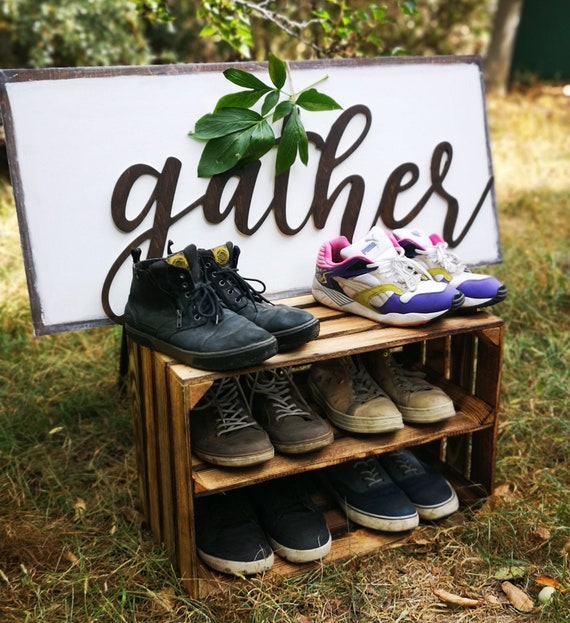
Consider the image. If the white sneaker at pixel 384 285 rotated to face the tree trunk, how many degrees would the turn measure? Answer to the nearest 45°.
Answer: approximately 135° to its left

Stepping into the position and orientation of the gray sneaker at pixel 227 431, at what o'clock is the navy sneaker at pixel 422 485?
The navy sneaker is roughly at 10 o'clock from the gray sneaker.

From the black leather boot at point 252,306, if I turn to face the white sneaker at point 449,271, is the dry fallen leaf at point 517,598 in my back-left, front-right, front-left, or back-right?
front-right

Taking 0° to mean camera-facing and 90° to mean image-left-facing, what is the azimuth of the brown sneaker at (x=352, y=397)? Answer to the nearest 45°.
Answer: approximately 315°

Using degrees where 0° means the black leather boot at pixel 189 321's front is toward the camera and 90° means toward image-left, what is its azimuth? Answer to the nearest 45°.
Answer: approximately 315°

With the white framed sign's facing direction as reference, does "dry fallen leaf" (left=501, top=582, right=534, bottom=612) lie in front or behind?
in front

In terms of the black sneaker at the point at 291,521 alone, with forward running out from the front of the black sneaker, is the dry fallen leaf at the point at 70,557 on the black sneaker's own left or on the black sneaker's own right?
on the black sneaker's own right

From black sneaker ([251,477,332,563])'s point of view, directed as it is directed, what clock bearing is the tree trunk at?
The tree trunk is roughly at 8 o'clock from the black sneaker.

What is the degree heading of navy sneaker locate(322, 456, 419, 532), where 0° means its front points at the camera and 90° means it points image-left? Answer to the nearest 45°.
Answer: approximately 315°

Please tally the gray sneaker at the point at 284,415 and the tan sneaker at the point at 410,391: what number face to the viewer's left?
0

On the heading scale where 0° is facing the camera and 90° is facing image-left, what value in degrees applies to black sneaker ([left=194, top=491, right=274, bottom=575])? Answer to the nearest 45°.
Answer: approximately 315°
